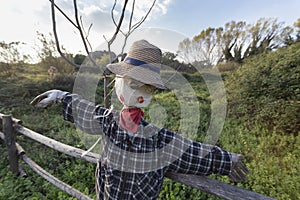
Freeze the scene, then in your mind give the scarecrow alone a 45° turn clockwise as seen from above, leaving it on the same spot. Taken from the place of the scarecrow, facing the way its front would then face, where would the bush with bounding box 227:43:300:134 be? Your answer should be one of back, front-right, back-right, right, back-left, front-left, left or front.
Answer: back

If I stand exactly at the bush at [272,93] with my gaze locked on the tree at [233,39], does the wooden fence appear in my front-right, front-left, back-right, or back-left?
back-left

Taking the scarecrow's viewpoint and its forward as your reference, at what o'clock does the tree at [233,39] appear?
The tree is roughly at 7 o'clock from the scarecrow.

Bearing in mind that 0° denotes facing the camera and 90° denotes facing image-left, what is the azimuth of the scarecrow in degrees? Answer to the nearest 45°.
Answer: approximately 0°
